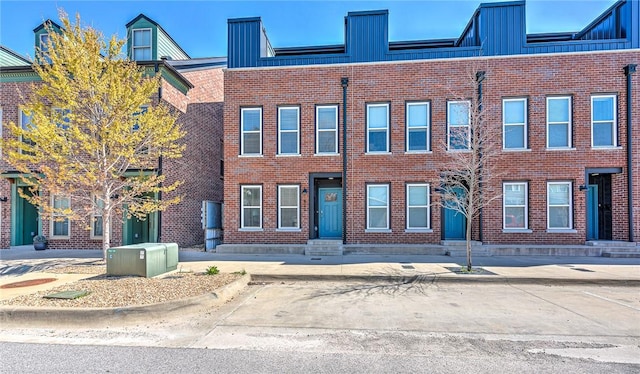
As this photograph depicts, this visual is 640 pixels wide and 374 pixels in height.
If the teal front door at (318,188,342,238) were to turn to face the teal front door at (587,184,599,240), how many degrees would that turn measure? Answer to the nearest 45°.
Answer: approximately 90° to its left

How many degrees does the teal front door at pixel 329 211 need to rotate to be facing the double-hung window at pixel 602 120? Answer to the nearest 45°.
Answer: approximately 90° to its left

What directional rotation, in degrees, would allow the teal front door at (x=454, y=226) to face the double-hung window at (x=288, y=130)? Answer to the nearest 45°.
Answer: approximately 90° to its right

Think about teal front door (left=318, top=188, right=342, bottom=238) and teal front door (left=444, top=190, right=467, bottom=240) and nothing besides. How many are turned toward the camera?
2

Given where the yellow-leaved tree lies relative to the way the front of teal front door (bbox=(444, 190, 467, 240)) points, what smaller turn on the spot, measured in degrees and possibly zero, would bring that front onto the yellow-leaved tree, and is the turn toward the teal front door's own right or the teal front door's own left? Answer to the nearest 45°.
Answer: approximately 45° to the teal front door's own right

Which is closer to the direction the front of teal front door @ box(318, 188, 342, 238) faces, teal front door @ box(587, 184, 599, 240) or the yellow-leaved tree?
the yellow-leaved tree

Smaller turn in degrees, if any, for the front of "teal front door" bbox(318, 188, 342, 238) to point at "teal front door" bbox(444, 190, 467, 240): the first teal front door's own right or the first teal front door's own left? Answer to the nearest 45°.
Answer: approximately 90° to the first teal front door's own left

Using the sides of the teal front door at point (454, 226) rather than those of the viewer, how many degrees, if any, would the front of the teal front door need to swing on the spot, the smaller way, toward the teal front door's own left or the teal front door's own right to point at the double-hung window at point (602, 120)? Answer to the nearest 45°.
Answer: approximately 90° to the teal front door's own left
